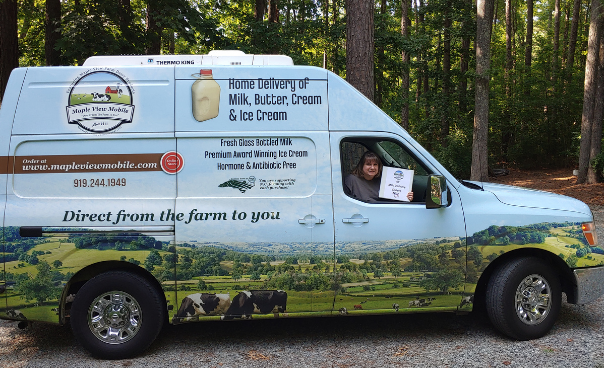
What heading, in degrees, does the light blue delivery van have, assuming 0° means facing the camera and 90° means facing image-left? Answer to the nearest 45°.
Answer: approximately 270°

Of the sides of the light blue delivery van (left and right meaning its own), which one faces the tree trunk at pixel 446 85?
left

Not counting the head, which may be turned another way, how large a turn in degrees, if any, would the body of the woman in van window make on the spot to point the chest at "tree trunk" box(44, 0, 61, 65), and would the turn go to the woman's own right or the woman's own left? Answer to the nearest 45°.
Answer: approximately 180°

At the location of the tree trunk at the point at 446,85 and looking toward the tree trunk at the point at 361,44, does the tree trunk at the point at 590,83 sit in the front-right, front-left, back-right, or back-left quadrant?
front-left

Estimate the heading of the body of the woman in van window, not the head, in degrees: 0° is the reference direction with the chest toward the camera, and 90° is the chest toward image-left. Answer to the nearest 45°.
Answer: approximately 315°

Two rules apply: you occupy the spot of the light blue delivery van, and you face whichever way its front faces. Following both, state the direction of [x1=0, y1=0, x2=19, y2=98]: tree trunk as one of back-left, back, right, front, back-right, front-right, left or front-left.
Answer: back-left

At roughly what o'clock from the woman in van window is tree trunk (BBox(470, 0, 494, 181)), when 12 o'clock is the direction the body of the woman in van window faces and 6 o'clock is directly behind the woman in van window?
The tree trunk is roughly at 8 o'clock from the woman in van window.

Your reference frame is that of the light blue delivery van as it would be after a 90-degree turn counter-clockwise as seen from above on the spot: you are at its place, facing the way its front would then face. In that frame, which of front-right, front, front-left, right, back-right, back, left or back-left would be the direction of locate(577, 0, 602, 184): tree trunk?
front-right

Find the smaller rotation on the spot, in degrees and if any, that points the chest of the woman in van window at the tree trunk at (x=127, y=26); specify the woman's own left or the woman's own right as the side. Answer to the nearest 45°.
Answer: approximately 180°

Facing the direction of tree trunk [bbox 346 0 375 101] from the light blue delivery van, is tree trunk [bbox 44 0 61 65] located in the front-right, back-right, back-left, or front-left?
front-left

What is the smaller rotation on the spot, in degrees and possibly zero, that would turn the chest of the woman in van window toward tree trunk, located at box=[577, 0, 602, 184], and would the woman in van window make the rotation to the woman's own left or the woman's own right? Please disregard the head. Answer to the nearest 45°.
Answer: approximately 90° to the woman's own left
